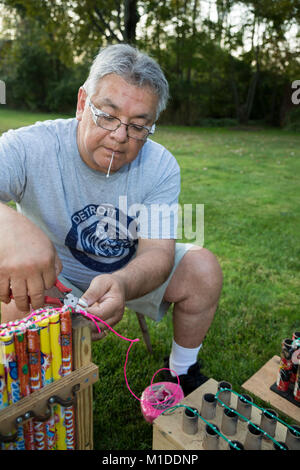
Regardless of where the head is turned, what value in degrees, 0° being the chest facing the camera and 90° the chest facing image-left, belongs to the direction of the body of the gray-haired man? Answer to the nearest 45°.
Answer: approximately 0°

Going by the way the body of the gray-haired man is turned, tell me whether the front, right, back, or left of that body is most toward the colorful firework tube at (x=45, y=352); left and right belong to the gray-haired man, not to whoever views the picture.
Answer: front

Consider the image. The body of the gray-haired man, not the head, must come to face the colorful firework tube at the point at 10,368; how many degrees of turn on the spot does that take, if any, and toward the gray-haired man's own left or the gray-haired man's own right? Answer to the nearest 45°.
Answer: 0° — they already face it

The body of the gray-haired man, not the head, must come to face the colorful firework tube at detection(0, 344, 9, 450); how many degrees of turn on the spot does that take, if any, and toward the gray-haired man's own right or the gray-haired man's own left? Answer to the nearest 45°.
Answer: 0° — they already face it

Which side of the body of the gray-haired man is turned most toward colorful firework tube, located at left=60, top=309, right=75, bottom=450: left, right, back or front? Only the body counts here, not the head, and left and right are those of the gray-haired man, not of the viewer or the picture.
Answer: front
